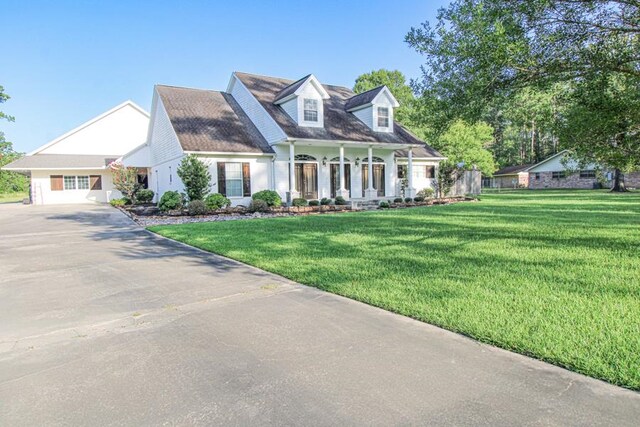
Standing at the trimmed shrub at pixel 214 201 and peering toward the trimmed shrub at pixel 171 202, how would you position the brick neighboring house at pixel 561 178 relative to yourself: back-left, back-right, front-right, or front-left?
back-right

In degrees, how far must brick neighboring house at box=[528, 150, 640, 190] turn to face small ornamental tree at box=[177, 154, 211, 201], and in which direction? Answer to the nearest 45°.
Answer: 0° — it already faces it

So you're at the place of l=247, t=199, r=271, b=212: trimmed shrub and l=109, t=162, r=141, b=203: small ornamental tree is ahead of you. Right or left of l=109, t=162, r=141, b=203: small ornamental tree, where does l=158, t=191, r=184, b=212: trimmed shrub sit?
left

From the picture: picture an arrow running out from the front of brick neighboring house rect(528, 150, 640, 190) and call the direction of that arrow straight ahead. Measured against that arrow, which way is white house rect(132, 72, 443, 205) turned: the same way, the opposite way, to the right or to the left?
to the left

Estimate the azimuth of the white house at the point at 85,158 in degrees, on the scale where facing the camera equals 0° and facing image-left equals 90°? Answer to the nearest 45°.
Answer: approximately 0°

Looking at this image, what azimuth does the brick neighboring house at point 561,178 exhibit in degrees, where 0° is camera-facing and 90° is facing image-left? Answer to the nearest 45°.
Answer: approximately 0°

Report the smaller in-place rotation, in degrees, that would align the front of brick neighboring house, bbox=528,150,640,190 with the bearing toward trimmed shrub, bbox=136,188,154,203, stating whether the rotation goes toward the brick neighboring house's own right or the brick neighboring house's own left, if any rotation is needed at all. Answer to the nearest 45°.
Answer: approximately 45° to the brick neighboring house's own right

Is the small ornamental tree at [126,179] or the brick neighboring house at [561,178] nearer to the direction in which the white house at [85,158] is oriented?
the small ornamental tree

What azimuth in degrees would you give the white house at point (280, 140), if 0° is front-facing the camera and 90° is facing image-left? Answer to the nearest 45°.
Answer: approximately 315°
